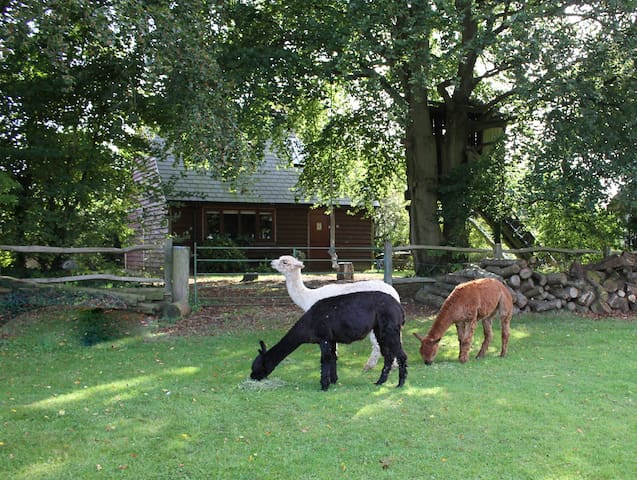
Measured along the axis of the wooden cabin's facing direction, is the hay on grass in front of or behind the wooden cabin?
in front

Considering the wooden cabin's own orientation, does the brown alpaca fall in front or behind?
in front

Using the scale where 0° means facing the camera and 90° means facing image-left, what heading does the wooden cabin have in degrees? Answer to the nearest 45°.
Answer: approximately 0°

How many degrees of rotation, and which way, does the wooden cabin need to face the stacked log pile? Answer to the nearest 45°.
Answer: approximately 45° to its left

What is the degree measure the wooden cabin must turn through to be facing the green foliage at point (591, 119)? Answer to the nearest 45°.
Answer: approximately 45° to its left

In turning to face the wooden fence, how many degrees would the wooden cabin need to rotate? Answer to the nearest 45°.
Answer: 0° — it already faces it
